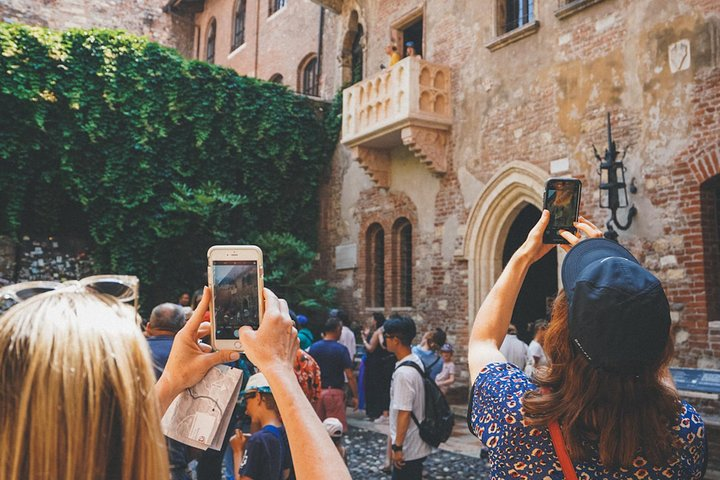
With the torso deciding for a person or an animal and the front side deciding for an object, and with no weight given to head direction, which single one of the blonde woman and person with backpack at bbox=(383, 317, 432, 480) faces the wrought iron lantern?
the blonde woman

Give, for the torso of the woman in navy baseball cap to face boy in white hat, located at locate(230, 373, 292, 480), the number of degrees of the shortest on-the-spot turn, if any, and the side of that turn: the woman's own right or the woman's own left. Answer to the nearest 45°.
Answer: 0° — they already face them

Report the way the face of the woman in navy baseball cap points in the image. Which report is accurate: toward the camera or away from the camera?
away from the camera

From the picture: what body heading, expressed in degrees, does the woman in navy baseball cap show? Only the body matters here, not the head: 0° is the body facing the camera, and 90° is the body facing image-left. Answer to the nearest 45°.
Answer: approximately 135°

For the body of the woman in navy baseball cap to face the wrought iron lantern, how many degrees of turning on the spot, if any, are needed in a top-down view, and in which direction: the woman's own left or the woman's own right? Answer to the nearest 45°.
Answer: approximately 45° to the woman's own right

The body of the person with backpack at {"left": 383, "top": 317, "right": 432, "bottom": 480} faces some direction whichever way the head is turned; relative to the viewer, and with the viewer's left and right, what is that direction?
facing to the left of the viewer

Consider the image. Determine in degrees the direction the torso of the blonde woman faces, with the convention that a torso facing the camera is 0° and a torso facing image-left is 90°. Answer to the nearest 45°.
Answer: approximately 225°
